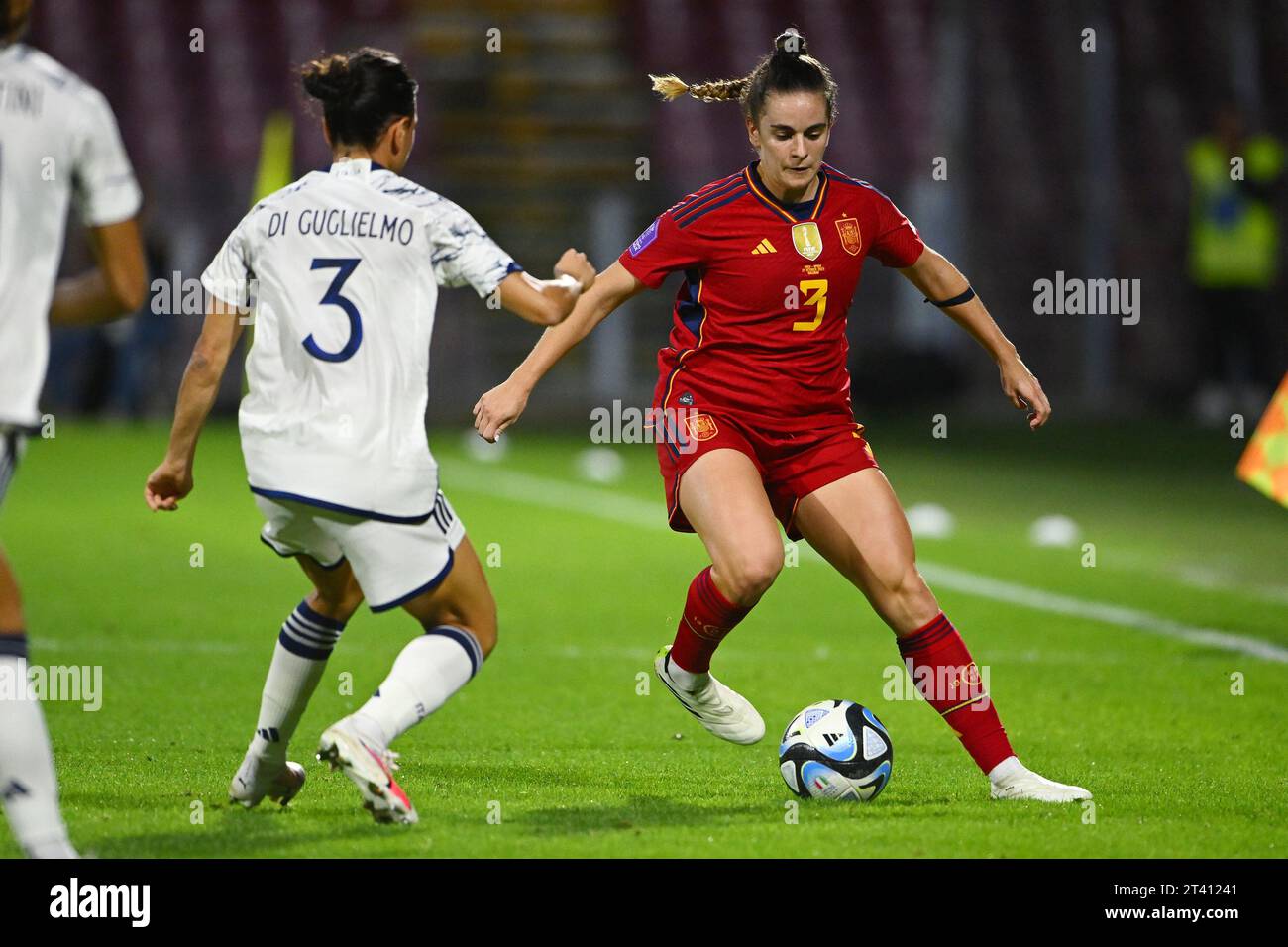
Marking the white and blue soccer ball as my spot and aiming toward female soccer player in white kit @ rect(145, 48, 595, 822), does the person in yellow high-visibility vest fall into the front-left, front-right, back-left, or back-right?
back-right

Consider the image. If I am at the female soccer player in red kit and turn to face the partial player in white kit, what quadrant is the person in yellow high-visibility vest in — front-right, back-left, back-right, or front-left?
back-right

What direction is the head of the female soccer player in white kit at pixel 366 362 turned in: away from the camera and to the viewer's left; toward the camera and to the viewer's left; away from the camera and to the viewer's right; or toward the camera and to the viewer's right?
away from the camera and to the viewer's right
